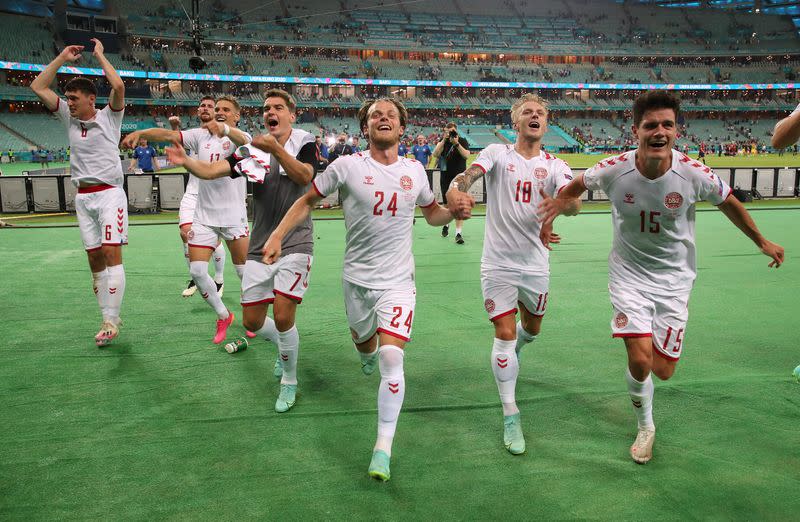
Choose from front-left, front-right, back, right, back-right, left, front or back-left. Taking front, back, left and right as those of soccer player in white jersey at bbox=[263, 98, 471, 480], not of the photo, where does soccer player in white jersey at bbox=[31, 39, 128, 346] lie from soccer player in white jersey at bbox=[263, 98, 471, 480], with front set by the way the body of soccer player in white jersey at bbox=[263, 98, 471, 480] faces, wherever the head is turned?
back-right

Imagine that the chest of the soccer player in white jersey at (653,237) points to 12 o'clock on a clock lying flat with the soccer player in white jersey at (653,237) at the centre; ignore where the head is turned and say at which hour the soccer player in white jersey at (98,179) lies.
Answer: the soccer player in white jersey at (98,179) is roughly at 3 o'clock from the soccer player in white jersey at (653,237).

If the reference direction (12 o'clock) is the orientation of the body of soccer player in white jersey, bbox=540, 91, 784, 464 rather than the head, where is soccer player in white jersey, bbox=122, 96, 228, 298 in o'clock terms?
soccer player in white jersey, bbox=122, 96, 228, 298 is roughly at 3 o'clock from soccer player in white jersey, bbox=540, 91, 784, 464.

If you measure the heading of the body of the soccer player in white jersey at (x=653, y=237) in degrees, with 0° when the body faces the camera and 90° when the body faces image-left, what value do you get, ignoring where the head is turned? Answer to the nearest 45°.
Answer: approximately 0°

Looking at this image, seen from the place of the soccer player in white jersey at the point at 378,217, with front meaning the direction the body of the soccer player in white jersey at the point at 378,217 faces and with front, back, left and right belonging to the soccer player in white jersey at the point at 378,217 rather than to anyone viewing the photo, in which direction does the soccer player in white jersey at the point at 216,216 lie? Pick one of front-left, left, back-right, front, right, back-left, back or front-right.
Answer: back-right

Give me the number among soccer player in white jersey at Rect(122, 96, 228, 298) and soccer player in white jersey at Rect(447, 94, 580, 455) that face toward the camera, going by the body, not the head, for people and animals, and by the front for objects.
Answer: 2

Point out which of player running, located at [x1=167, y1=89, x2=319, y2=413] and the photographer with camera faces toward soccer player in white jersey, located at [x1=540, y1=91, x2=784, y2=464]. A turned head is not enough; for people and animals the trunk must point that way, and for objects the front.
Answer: the photographer with camera

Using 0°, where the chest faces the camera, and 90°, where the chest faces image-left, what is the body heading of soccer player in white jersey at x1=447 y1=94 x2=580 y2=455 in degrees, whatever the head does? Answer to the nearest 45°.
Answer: approximately 0°
